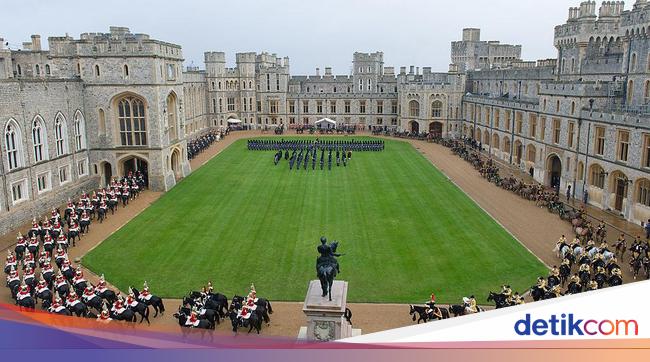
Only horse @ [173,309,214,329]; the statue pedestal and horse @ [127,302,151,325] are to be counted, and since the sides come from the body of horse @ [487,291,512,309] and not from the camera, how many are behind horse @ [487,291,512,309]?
0

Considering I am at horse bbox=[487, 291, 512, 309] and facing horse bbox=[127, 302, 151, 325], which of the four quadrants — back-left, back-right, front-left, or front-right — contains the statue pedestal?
front-left

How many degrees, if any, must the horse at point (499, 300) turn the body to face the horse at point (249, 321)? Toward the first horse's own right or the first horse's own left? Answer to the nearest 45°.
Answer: approximately 45° to the first horse's own left

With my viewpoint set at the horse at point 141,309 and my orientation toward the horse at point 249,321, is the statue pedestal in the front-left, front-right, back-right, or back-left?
front-right

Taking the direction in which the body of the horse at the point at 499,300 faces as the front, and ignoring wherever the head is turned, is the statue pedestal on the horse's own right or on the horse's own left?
on the horse's own left

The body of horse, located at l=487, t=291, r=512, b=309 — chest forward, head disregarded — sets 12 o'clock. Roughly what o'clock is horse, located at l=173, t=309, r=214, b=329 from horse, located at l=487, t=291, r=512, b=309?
horse, located at l=173, t=309, r=214, b=329 is roughly at 11 o'clock from horse, located at l=487, t=291, r=512, b=309.

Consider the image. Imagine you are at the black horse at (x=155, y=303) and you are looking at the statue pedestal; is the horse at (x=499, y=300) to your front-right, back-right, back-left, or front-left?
front-left

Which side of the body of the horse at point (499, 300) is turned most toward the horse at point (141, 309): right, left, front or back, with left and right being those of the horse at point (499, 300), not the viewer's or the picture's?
front

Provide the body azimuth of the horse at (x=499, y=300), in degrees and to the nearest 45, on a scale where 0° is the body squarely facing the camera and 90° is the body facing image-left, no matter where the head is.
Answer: approximately 90°
